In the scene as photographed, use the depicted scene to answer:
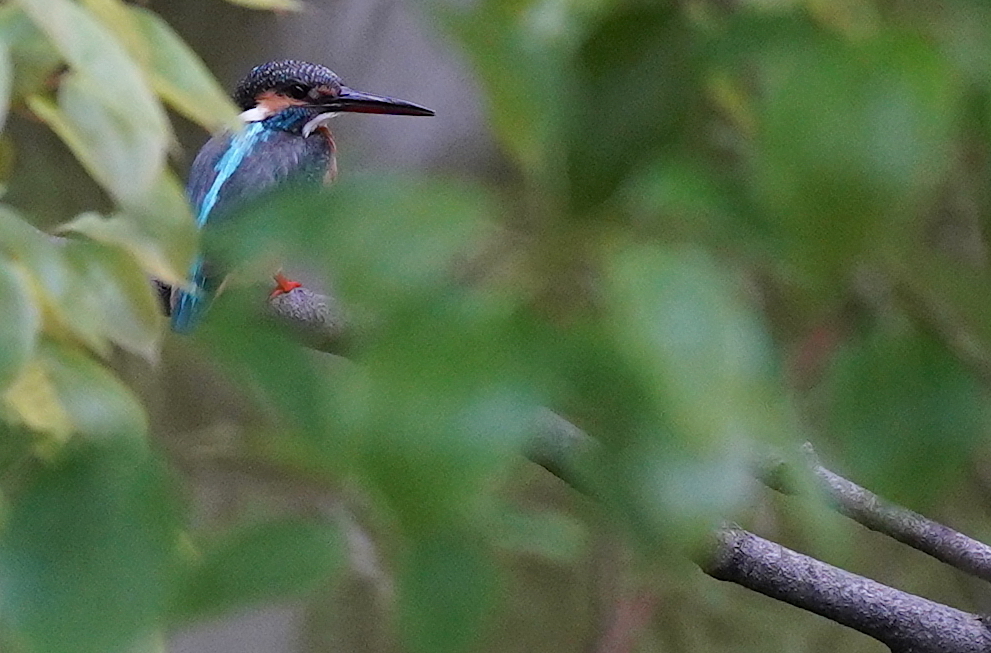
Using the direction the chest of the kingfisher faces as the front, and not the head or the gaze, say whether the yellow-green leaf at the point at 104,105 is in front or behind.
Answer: behind

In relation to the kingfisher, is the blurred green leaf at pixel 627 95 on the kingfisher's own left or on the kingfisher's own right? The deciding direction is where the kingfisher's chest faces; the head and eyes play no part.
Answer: on the kingfisher's own right

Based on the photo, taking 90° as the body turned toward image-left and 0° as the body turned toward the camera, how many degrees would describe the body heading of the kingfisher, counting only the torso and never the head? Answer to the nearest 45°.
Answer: approximately 225°

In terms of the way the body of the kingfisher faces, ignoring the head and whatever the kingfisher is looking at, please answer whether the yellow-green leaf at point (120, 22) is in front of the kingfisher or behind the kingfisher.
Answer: behind

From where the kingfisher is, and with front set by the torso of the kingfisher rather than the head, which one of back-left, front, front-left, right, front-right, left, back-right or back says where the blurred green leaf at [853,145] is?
back-right

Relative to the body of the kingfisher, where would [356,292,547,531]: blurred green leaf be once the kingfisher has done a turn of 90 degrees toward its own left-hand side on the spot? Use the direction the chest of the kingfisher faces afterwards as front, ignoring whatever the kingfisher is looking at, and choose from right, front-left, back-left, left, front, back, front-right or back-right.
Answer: back-left
